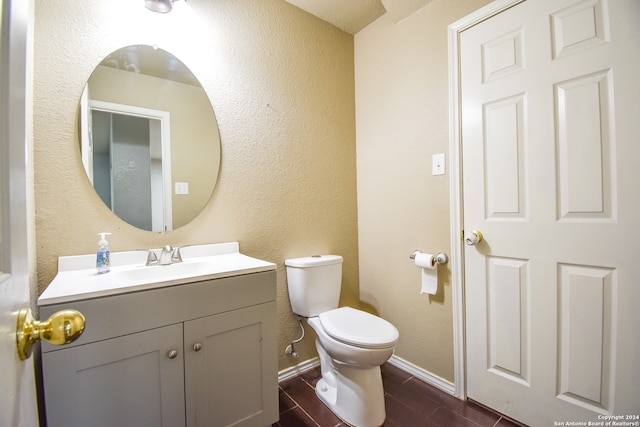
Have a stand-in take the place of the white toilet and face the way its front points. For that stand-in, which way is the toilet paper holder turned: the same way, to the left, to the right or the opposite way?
to the right

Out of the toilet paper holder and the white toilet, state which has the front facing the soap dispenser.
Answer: the toilet paper holder

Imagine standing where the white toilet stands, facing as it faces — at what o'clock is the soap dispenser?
The soap dispenser is roughly at 4 o'clock from the white toilet.

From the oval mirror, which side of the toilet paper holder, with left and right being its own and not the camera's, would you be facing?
front

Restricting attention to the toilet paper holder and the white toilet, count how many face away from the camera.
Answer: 0

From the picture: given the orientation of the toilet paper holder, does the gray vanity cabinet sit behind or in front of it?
in front

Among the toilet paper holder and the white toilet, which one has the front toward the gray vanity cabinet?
the toilet paper holder

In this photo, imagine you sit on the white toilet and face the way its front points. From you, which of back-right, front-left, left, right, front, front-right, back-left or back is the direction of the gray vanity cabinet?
right

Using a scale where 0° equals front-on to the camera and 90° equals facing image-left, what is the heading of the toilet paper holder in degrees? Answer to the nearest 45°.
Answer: approximately 45°

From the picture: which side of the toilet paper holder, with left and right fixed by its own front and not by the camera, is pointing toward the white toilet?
front
